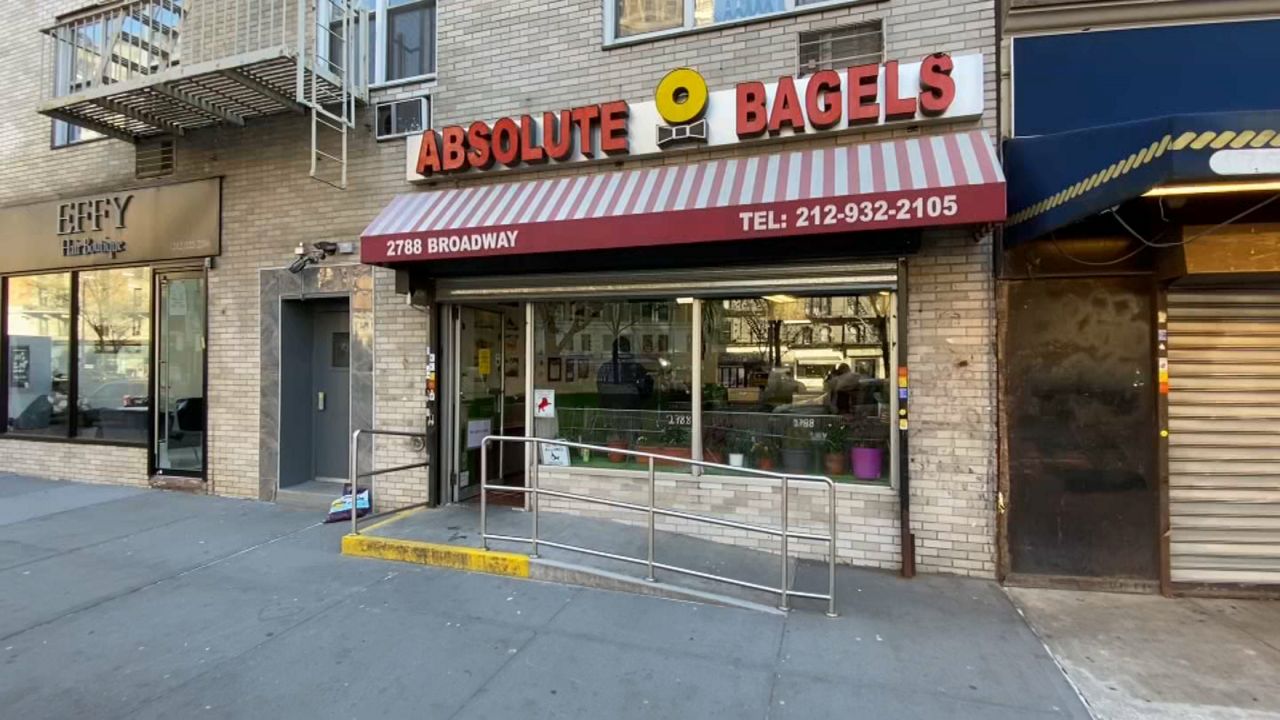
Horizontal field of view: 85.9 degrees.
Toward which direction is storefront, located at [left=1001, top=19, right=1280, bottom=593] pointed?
toward the camera

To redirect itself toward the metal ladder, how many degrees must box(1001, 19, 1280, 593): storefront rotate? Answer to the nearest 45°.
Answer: approximately 90° to its right

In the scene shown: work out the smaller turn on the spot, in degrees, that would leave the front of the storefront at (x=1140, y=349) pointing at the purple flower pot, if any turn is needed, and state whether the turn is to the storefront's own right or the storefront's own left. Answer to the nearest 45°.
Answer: approximately 90° to the storefront's own right

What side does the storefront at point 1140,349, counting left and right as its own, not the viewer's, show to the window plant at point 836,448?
right

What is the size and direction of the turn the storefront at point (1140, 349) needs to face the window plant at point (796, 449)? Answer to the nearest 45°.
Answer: approximately 90° to its right

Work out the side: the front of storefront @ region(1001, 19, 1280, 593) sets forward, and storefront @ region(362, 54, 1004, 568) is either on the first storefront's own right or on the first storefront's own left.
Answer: on the first storefront's own right

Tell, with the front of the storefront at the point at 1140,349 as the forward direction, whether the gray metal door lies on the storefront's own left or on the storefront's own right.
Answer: on the storefront's own right

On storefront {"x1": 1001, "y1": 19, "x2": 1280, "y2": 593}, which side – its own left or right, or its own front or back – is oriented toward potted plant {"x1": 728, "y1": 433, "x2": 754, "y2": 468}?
right

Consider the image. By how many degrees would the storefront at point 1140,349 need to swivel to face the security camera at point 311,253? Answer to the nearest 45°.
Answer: approximately 90° to its right
